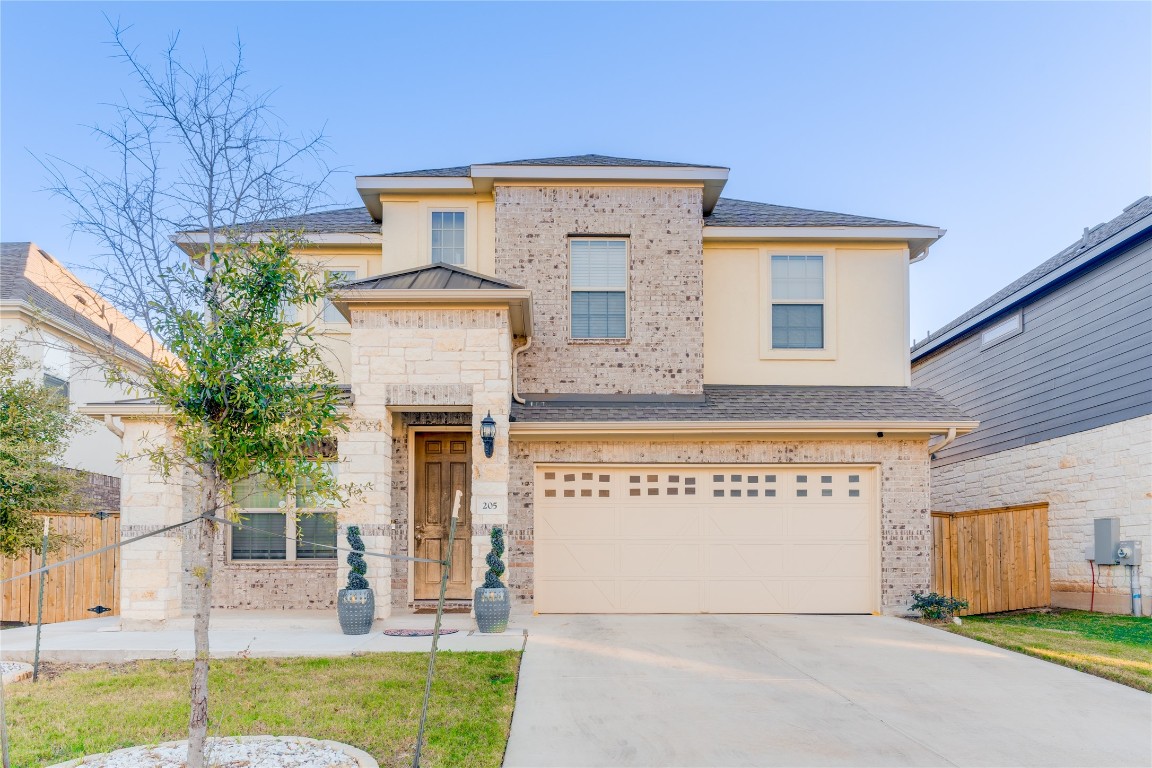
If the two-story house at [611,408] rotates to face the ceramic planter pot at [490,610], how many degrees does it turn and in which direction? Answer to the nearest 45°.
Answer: approximately 45° to its right

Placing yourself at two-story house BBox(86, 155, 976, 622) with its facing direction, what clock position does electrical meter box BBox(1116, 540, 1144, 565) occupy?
The electrical meter box is roughly at 9 o'clock from the two-story house.

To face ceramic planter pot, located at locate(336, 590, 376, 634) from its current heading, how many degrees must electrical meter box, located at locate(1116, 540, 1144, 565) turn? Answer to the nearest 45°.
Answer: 0° — it already faces it

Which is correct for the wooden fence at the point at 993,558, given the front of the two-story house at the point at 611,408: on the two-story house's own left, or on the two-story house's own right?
on the two-story house's own left

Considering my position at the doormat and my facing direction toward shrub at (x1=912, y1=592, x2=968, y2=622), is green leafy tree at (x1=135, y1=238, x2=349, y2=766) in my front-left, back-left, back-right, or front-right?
back-right

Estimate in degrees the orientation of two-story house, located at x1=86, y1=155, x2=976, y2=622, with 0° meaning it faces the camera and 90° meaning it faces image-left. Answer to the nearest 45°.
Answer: approximately 0°

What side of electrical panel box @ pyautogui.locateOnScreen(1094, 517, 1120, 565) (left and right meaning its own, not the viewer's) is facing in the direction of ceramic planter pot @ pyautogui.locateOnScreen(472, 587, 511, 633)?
front

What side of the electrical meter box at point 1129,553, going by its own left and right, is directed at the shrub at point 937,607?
front

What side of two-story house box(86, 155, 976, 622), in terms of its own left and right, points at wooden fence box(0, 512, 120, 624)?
right

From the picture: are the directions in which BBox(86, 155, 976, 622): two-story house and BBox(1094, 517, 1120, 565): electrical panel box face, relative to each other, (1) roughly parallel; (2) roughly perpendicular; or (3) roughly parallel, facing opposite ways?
roughly perpendicular

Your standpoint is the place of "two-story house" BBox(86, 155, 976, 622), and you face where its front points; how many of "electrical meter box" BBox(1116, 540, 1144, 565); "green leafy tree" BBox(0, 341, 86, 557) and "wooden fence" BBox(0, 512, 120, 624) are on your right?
2

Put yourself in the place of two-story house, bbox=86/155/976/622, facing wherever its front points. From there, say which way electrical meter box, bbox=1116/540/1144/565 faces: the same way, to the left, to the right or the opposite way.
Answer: to the right

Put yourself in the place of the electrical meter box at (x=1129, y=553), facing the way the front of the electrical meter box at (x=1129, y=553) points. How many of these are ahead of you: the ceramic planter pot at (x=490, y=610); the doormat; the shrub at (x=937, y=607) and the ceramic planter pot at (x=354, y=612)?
4

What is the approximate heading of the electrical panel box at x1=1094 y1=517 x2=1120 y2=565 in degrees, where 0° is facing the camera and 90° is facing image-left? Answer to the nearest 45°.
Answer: approximately 45°

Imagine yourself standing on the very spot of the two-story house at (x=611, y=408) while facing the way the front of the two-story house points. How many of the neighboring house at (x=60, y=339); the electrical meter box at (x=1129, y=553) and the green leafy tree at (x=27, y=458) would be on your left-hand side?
1
